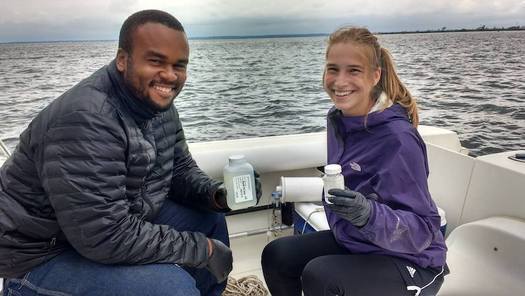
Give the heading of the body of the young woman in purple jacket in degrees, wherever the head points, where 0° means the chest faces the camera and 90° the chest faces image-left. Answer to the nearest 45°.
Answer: approximately 45°

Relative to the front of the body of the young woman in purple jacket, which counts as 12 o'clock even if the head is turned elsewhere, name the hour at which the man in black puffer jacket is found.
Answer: The man in black puffer jacket is roughly at 1 o'clock from the young woman in purple jacket.

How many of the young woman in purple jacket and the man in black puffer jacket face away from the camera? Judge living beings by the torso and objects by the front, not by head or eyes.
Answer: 0

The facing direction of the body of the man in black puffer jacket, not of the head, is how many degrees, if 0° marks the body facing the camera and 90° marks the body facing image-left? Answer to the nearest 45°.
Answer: approximately 315°

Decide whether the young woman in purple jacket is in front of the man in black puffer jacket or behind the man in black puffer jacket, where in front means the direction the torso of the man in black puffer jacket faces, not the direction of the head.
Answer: in front
